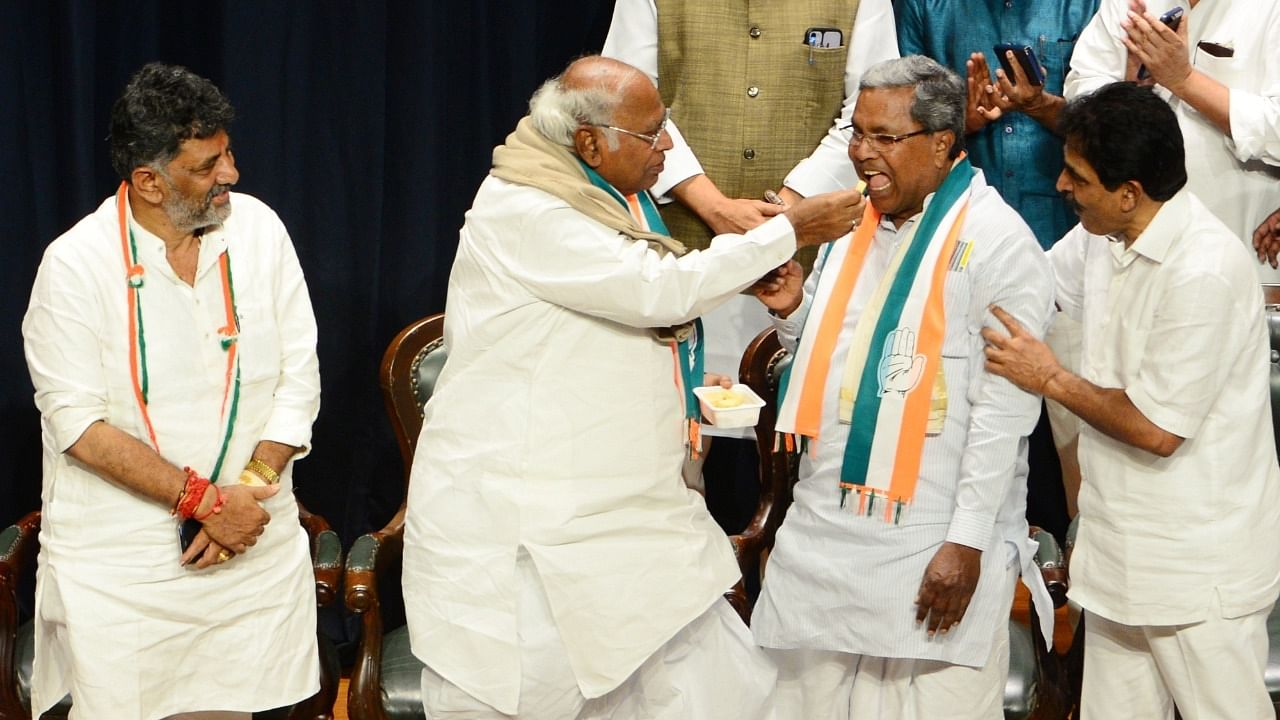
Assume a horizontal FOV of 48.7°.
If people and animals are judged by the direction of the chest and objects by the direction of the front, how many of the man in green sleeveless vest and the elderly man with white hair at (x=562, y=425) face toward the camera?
1

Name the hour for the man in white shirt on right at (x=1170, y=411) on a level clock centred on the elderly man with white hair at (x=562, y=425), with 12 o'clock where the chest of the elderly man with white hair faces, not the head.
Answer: The man in white shirt on right is roughly at 12 o'clock from the elderly man with white hair.

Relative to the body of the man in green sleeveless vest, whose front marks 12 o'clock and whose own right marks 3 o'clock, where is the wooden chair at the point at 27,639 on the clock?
The wooden chair is roughly at 2 o'clock from the man in green sleeveless vest.

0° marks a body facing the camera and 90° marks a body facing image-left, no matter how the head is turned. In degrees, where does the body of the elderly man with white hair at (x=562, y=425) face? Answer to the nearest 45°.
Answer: approximately 270°

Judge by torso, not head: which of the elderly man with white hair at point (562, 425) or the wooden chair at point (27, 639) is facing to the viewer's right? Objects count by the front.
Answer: the elderly man with white hair

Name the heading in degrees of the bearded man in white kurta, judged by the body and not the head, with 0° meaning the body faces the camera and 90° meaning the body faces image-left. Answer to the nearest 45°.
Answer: approximately 315°

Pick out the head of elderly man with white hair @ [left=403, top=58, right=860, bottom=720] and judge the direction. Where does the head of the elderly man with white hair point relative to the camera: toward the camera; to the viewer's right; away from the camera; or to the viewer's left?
to the viewer's right

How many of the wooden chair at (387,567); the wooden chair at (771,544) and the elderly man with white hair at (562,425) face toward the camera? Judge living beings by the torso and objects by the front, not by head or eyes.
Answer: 2

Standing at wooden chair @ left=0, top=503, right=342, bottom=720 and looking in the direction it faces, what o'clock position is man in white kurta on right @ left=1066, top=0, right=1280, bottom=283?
The man in white kurta on right is roughly at 9 o'clock from the wooden chair.

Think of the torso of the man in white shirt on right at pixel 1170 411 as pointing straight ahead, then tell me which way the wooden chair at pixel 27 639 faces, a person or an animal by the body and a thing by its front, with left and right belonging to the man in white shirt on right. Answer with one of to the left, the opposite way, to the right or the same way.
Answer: to the left

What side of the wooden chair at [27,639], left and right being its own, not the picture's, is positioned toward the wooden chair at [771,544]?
left

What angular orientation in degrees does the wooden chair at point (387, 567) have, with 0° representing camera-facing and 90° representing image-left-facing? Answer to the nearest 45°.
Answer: approximately 0°

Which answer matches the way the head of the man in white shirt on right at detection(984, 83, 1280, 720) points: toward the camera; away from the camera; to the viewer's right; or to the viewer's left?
to the viewer's left

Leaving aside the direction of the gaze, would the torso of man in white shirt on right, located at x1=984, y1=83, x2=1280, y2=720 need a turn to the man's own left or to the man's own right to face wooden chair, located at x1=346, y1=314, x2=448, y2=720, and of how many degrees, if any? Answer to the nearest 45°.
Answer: approximately 45° to the man's own right

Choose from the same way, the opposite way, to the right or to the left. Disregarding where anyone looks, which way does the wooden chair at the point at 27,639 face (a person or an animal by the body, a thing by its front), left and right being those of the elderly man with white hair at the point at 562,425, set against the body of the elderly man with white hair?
to the right
